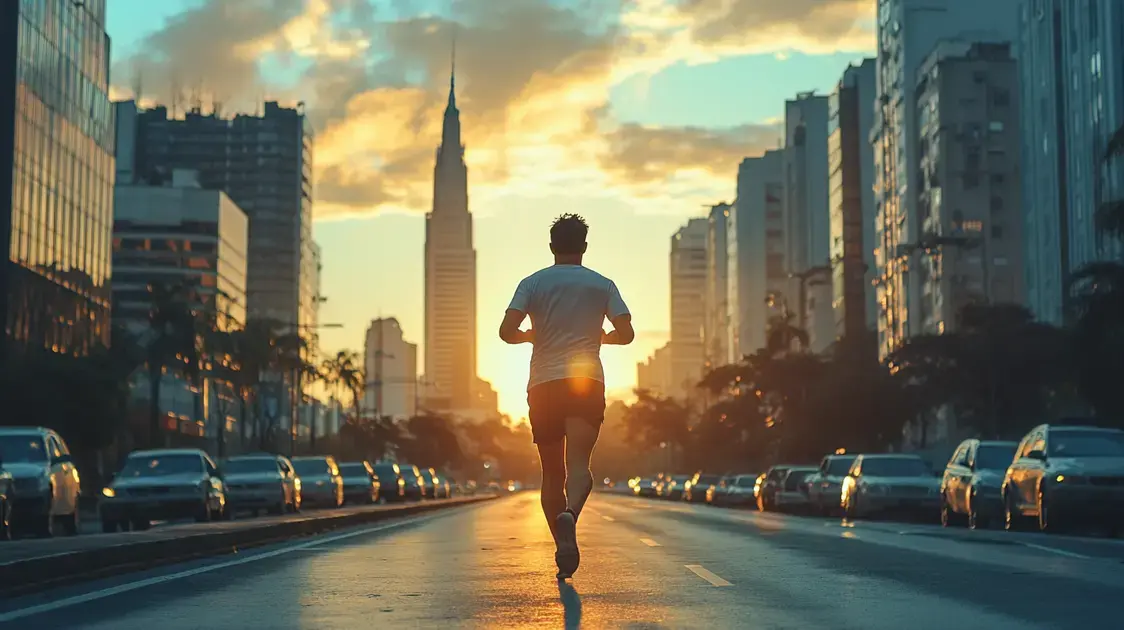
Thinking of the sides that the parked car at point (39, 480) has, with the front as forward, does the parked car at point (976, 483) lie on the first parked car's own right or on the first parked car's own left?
on the first parked car's own left

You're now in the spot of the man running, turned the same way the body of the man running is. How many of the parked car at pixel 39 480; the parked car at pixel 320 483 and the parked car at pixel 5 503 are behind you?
0

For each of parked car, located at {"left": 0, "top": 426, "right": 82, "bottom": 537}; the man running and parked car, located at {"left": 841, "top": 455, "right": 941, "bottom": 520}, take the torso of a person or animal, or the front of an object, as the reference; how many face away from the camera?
1

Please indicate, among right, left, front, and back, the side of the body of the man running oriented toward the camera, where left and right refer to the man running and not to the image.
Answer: back

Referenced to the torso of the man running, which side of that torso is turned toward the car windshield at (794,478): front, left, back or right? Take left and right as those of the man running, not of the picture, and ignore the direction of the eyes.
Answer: front

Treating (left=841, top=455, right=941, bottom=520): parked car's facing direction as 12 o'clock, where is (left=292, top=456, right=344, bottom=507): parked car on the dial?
(left=292, top=456, right=344, bottom=507): parked car is roughly at 4 o'clock from (left=841, top=455, right=941, bottom=520): parked car.

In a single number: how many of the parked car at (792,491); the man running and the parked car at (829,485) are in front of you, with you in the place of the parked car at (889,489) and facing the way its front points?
1

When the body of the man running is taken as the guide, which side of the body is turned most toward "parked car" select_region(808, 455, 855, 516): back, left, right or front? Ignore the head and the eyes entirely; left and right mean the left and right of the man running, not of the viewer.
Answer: front

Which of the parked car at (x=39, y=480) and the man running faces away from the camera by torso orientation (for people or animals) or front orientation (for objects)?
the man running

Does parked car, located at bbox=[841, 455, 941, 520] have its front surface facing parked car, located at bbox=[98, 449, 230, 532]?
no

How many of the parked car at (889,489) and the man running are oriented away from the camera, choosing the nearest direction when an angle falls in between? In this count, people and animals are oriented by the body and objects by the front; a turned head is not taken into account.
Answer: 1

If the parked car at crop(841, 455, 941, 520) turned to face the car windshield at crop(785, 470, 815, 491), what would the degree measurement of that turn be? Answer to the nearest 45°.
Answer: approximately 180°

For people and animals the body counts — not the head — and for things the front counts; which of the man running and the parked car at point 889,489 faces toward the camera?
the parked car

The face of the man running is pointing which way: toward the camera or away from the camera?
away from the camera

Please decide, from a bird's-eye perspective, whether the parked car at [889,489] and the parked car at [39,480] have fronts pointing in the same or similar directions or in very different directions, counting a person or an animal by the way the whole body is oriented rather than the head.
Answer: same or similar directions

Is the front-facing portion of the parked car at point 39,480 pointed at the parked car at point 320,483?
no

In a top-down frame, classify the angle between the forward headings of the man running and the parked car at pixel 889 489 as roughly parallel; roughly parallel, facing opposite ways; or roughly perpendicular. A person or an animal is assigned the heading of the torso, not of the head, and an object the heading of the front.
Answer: roughly parallel, facing opposite ways

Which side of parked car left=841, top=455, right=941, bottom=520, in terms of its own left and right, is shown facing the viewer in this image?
front

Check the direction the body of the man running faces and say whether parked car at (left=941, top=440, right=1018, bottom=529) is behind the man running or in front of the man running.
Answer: in front

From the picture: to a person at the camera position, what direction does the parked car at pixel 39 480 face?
facing the viewer and to the left of the viewer
